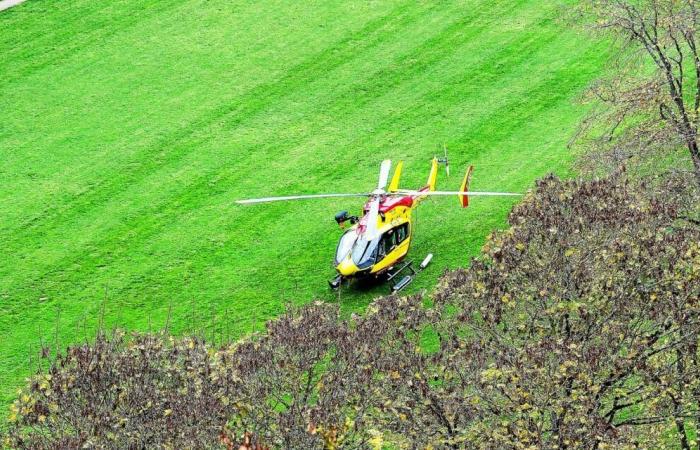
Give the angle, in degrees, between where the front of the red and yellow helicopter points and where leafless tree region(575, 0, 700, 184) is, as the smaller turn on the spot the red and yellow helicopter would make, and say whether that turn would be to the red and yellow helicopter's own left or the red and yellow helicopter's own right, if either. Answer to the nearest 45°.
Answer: approximately 135° to the red and yellow helicopter's own left

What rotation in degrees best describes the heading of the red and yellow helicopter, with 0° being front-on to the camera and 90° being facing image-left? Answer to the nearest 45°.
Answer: approximately 45°
